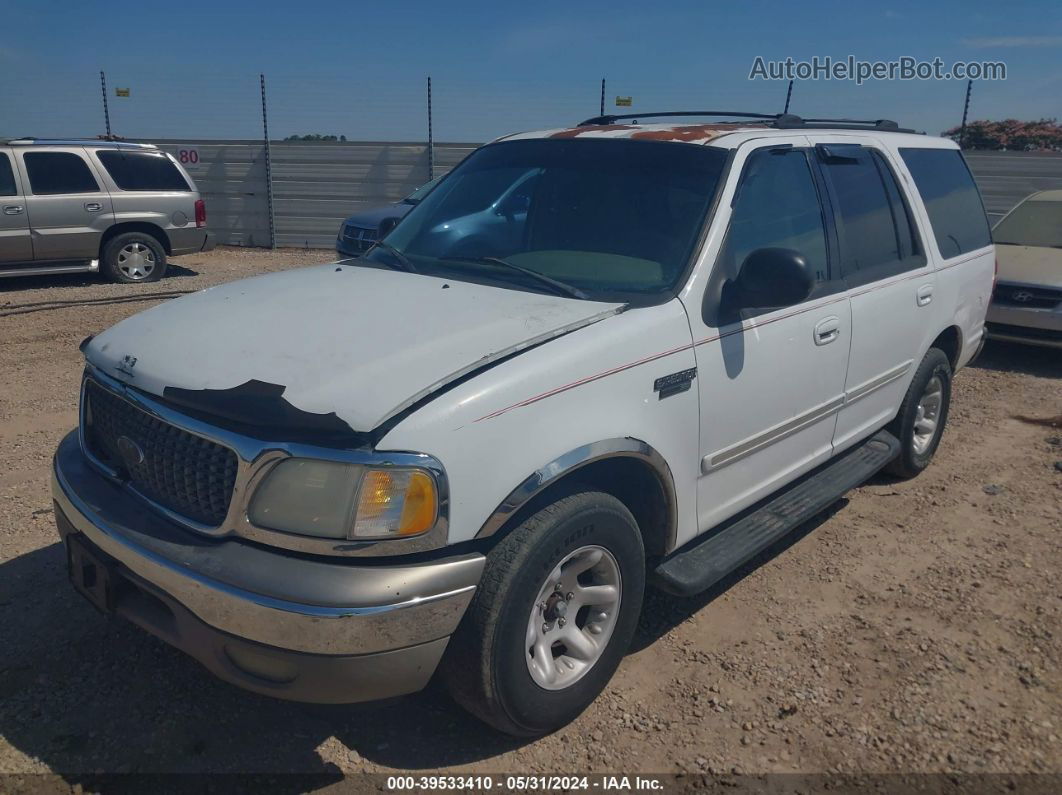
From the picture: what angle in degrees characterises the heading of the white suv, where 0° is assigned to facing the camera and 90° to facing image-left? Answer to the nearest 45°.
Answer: approximately 45°

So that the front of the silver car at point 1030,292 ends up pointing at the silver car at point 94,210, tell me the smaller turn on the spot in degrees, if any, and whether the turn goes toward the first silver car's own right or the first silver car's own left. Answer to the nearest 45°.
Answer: approximately 90° to the first silver car's own right

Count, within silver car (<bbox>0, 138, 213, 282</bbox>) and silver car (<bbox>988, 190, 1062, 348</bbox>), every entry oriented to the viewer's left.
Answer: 1

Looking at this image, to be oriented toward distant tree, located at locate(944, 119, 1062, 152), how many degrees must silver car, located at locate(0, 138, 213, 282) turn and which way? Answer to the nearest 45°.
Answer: approximately 180°

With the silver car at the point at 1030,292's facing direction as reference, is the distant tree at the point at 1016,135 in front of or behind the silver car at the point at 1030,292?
behind

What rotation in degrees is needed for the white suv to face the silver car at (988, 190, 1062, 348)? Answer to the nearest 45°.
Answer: approximately 180°

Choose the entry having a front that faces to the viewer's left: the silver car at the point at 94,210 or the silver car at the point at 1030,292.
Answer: the silver car at the point at 94,210

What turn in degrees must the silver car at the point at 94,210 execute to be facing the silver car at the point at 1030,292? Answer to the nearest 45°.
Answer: approximately 135° to its left

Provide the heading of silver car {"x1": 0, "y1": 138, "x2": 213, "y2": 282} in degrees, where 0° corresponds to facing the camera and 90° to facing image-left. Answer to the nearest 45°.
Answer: approximately 90°

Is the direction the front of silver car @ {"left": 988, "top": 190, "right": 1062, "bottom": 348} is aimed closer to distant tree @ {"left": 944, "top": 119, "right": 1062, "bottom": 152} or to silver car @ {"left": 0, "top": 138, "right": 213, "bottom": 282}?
the silver car
